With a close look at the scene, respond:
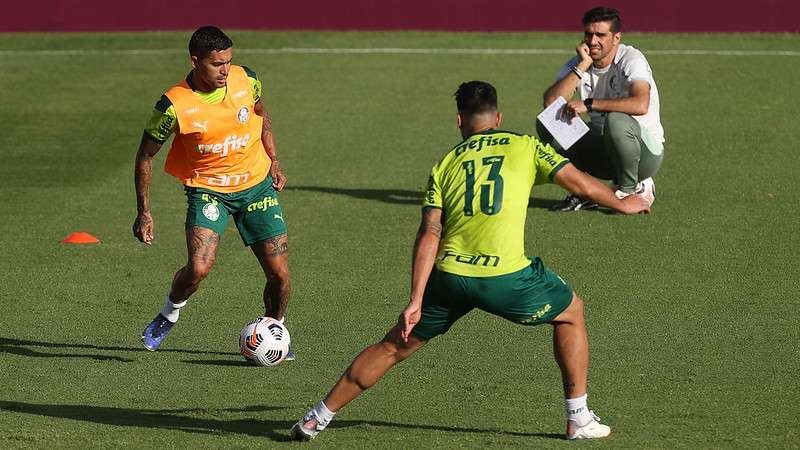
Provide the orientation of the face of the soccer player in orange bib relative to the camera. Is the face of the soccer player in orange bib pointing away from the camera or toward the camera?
toward the camera

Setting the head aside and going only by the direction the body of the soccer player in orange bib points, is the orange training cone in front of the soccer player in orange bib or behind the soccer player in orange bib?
behind

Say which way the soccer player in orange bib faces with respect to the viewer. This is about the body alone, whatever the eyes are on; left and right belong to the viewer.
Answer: facing the viewer
